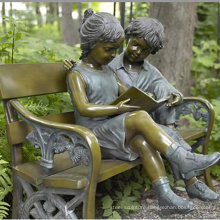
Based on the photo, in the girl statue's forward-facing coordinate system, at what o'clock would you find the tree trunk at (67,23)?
The tree trunk is roughly at 7 o'clock from the girl statue.

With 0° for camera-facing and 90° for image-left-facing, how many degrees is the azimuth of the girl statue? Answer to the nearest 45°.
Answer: approximately 315°

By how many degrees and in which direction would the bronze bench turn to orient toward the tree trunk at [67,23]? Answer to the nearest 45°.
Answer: approximately 135° to its left
